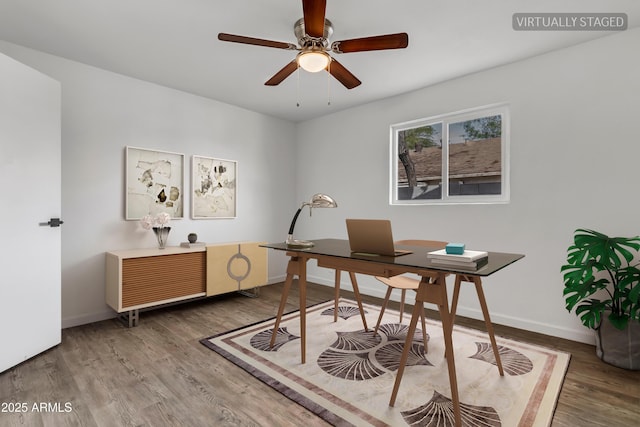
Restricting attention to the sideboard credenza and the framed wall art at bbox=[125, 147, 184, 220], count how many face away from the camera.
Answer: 0

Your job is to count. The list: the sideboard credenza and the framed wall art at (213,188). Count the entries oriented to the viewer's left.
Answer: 0

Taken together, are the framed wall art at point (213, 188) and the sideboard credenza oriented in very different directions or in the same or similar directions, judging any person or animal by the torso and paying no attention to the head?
same or similar directions

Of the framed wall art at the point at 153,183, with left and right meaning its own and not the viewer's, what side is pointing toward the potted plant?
front

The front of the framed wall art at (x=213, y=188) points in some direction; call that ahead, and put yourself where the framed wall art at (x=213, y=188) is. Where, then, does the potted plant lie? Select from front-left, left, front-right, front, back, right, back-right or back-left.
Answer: front

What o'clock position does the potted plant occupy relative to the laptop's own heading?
The potted plant is roughly at 1 o'clock from the laptop.

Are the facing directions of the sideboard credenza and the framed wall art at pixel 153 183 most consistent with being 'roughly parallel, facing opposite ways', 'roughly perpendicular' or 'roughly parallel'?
roughly parallel

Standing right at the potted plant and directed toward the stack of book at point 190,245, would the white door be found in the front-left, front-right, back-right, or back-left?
front-left

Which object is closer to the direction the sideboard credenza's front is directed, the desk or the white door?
the desk

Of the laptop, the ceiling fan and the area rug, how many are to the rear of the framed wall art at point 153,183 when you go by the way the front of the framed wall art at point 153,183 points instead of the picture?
0

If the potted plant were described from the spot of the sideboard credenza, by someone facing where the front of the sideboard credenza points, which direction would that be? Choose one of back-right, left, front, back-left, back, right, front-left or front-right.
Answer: front

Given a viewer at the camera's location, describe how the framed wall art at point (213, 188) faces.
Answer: facing the viewer and to the right of the viewer

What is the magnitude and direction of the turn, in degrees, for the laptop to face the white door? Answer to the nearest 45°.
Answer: approximately 135° to its left

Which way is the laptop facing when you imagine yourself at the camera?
facing away from the viewer and to the right of the viewer

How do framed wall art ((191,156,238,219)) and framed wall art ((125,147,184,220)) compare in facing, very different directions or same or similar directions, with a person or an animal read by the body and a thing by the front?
same or similar directions
